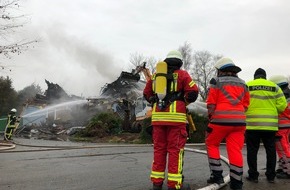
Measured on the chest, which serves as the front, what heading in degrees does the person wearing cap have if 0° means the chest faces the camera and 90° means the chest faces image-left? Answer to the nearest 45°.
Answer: approximately 180°

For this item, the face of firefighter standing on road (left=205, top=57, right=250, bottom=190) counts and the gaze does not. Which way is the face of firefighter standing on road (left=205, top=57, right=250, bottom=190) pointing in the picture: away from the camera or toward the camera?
away from the camera

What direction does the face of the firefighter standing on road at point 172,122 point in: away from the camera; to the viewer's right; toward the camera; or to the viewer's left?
away from the camera

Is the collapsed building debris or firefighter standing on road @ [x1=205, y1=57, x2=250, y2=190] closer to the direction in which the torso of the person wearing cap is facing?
the collapsed building debris

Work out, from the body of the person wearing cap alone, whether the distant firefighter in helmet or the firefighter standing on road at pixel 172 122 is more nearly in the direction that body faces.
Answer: the distant firefighter in helmet

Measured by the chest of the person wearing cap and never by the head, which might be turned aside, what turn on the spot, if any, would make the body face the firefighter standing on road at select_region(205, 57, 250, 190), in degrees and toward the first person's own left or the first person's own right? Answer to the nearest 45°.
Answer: approximately 135° to the first person's own left

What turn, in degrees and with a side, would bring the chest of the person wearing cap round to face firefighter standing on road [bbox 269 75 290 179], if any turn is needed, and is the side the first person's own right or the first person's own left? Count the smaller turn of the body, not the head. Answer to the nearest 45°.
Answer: approximately 45° to the first person's own right

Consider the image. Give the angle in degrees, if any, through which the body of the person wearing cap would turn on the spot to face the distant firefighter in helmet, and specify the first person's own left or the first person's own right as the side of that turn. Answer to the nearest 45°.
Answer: approximately 45° to the first person's own left
